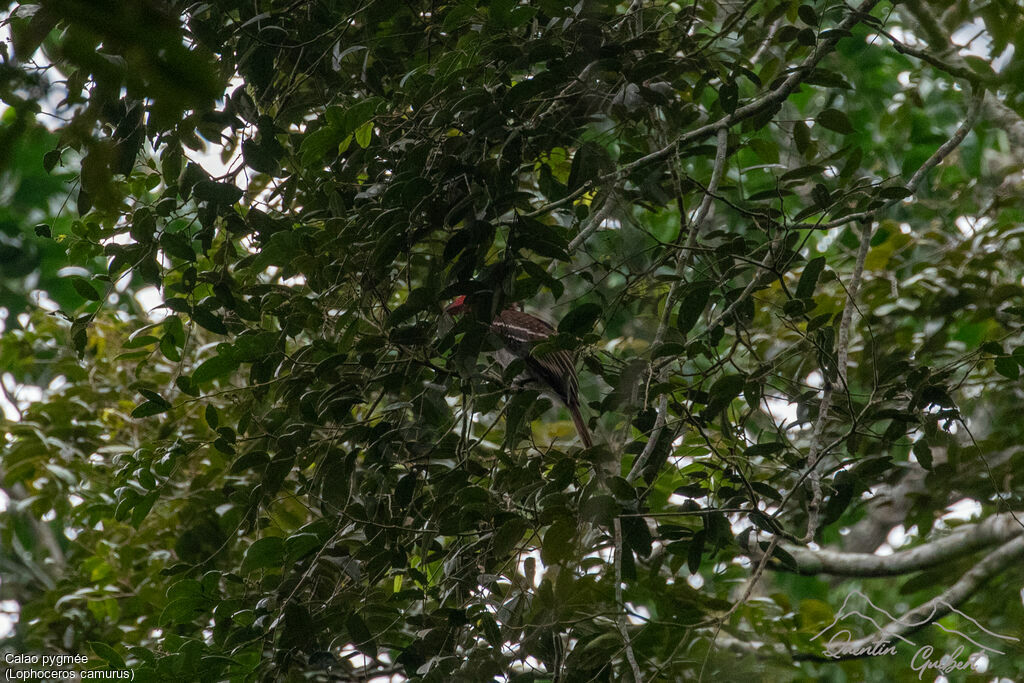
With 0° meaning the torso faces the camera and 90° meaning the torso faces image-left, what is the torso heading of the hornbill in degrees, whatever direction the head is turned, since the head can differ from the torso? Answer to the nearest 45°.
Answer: approximately 90°

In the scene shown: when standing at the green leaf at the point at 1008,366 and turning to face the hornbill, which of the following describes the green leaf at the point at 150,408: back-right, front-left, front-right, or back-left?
front-left

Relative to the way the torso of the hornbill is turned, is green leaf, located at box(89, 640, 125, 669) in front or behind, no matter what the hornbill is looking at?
in front

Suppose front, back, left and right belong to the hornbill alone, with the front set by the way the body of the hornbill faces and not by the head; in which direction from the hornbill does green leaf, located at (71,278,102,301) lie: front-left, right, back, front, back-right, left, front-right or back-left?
front-left

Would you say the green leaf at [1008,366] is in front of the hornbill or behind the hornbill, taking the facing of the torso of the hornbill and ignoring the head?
behind
